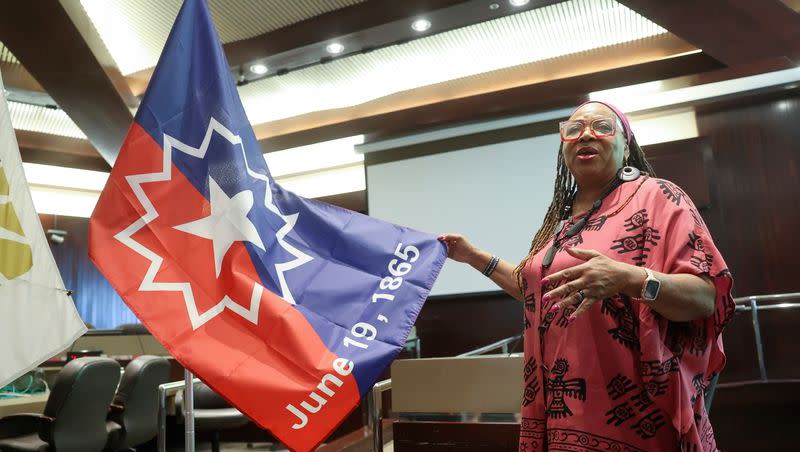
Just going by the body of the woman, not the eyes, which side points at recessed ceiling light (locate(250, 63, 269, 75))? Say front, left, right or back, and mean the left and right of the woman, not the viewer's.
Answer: right

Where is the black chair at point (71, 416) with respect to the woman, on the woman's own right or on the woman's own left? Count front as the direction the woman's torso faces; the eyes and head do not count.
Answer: on the woman's own right

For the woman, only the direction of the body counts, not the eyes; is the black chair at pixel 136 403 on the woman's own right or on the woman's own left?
on the woman's own right

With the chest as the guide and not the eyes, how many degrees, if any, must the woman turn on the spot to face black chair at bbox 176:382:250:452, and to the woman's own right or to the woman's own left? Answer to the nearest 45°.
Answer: approximately 90° to the woman's own right

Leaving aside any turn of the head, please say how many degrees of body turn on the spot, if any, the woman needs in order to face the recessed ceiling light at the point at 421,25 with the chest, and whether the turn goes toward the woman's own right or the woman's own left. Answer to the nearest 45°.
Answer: approximately 135° to the woman's own right

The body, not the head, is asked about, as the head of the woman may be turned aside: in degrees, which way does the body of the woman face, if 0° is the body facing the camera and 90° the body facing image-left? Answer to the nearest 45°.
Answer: approximately 45°

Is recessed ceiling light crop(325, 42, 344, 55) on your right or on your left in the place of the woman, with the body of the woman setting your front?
on your right

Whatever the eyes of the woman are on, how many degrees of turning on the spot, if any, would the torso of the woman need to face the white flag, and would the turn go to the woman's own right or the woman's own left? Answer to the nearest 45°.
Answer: approximately 45° to the woman's own right

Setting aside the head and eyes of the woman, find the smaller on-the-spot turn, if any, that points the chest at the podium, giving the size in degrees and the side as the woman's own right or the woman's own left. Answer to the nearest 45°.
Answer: approximately 90° to the woman's own right
